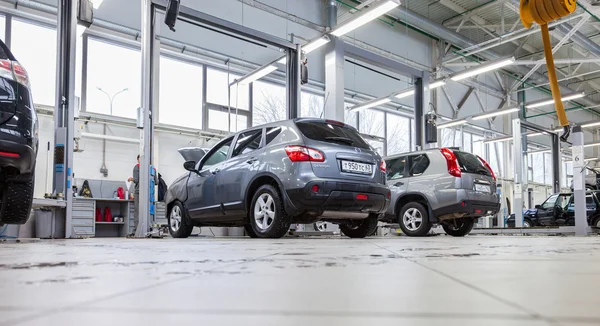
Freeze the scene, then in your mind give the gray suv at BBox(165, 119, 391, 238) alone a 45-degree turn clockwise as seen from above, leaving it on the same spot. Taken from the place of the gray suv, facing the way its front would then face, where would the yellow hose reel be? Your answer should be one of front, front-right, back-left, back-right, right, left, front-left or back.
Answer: right

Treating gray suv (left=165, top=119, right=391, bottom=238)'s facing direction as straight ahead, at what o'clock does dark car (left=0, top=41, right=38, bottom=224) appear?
The dark car is roughly at 9 o'clock from the gray suv.

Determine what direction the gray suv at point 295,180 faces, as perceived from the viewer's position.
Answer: facing away from the viewer and to the left of the viewer

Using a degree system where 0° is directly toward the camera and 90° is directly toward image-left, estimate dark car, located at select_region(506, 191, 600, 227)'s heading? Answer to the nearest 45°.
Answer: approximately 90°

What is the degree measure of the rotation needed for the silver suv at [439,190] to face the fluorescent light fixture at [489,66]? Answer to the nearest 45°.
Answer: approximately 45° to its right

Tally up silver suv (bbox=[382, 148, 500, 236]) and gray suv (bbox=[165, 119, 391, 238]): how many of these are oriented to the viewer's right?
0

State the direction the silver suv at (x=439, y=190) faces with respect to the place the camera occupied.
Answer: facing away from the viewer and to the left of the viewer

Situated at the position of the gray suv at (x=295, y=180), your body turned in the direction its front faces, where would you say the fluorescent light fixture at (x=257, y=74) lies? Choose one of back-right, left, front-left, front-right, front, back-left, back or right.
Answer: front-right

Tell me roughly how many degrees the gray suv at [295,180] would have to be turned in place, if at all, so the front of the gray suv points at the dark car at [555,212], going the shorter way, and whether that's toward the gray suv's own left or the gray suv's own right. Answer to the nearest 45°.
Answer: approximately 90° to the gray suv's own right

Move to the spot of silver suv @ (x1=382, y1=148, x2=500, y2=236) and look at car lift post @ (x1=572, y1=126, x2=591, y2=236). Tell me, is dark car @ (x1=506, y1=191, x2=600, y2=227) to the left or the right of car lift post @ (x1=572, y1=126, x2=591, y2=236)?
left

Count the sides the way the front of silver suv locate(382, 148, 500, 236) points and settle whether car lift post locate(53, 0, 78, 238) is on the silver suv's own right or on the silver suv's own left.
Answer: on the silver suv's own left
